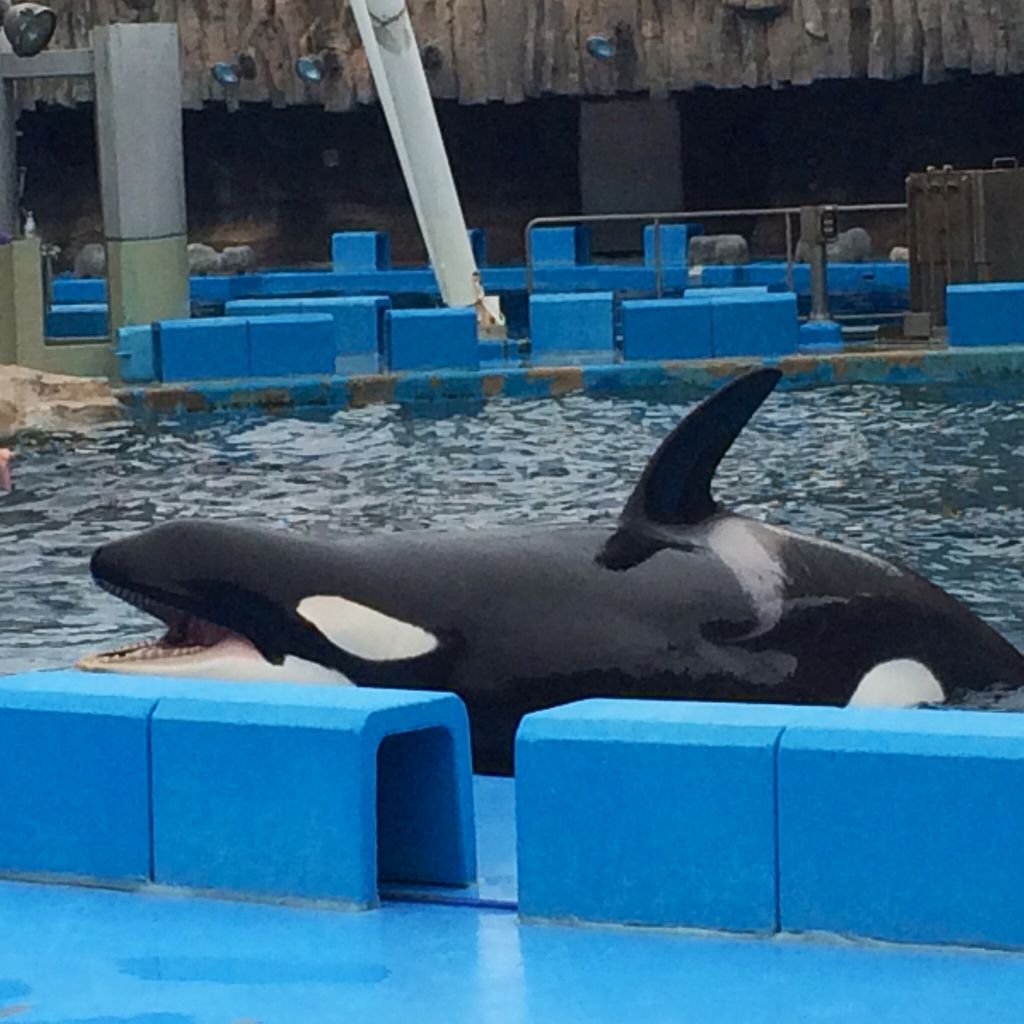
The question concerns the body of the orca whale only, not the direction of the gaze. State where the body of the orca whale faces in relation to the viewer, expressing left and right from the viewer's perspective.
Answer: facing to the left of the viewer

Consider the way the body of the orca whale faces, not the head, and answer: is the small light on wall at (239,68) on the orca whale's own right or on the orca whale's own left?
on the orca whale's own right

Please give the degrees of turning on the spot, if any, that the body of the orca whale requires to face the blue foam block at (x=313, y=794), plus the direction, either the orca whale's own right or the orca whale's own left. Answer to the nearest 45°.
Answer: approximately 45° to the orca whale's own left

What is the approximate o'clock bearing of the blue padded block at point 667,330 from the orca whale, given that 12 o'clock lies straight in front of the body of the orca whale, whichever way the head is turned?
The blue padded block is roughly at 3 o'clock from the orca whale.

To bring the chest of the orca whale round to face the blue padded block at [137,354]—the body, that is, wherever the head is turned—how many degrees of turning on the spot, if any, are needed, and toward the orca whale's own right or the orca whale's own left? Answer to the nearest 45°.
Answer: approximately 90° to the orca whale's own right

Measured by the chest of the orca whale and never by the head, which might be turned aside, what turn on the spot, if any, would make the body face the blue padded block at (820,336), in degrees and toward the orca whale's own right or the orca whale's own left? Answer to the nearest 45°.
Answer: approximately 90° to the orca whale's own right

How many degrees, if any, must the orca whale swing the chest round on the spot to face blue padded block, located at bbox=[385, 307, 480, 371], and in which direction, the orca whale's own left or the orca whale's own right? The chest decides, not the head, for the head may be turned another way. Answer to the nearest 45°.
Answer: approximately 90° to the orca whale's own right

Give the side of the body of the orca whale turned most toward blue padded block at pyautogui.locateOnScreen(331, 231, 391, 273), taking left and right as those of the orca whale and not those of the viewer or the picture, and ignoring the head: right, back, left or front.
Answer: right

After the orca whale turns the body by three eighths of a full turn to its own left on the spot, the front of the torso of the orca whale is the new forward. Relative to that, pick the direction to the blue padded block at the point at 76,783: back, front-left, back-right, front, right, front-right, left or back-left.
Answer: right

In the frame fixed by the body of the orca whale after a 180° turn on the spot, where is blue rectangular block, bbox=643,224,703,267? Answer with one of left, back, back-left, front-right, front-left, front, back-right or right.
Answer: left

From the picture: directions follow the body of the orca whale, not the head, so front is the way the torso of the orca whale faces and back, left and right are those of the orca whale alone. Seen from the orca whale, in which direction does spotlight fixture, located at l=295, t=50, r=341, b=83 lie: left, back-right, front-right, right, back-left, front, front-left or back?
right

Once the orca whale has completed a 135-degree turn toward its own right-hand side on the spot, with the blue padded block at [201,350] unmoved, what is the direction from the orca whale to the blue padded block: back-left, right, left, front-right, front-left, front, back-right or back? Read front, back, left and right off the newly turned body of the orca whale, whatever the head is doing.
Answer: front-left

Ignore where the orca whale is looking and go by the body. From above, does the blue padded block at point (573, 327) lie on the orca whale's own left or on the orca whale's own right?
on the orca whale's own right

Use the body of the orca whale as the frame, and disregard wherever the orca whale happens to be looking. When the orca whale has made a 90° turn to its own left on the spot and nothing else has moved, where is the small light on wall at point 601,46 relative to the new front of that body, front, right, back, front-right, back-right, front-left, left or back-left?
back

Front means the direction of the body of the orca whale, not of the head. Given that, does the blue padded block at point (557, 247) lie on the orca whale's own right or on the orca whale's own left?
on the orca whale's own right

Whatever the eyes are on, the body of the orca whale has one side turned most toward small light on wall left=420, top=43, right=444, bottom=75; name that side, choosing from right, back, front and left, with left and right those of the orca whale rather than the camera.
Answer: right

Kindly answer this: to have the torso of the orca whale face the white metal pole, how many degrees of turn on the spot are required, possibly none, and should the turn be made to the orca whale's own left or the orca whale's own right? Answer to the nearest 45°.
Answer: approximately 90° to the orca whale's own right
